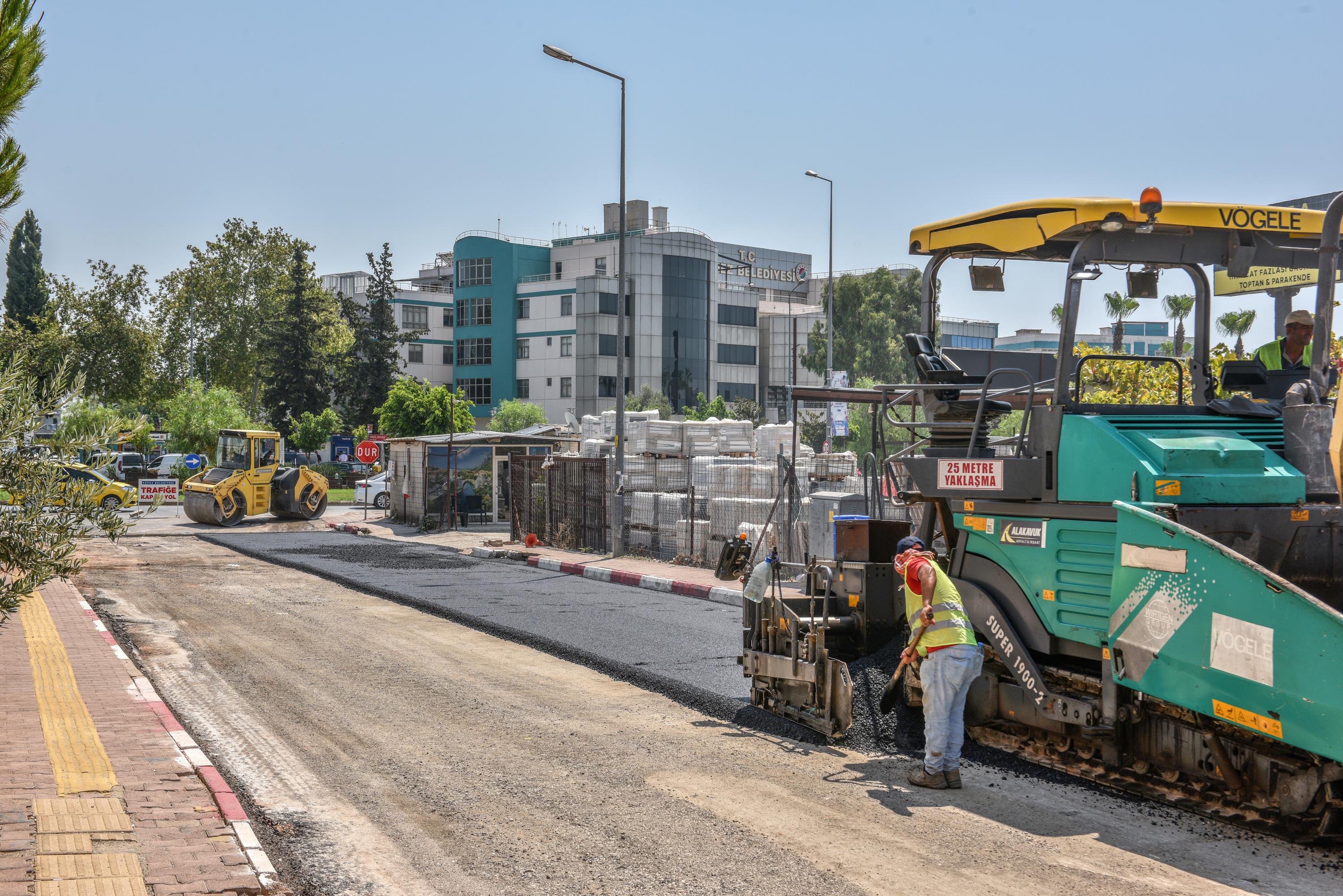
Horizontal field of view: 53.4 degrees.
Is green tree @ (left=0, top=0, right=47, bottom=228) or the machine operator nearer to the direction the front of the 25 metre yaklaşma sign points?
the green tree

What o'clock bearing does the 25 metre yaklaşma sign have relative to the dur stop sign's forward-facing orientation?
The 25 metre yaklaşma sign is roughly at 12 o'clock from the dur stop sign.

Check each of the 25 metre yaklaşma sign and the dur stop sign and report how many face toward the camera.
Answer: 2

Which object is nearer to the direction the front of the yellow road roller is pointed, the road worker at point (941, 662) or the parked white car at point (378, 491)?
the road worker

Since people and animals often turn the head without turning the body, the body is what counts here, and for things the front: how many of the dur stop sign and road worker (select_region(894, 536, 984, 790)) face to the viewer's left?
1

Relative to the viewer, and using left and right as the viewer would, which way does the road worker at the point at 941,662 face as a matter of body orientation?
facing to the left of the viewer

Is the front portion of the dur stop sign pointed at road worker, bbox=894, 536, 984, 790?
yes

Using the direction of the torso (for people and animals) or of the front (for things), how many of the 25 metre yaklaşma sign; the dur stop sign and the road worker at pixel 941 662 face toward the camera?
2

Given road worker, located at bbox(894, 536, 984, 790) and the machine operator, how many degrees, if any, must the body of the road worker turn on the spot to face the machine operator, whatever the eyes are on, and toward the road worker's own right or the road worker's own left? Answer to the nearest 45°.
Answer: approximately 180°
